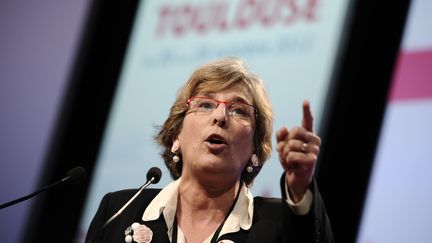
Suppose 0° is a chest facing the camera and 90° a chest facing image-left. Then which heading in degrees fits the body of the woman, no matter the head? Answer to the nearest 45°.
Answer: approximately 0°
